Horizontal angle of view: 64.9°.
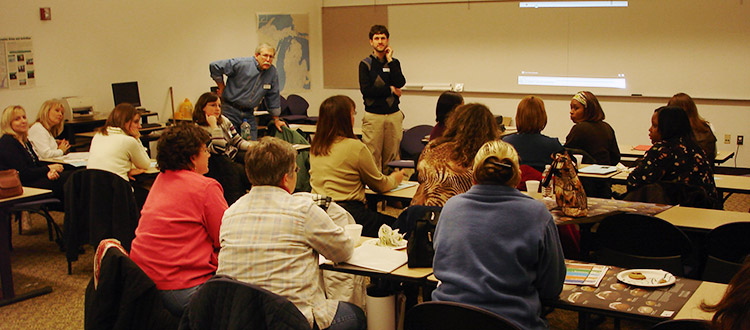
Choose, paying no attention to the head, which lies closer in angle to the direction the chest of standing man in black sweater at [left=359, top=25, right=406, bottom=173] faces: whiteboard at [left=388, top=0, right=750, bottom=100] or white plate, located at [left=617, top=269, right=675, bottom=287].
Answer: the white plate

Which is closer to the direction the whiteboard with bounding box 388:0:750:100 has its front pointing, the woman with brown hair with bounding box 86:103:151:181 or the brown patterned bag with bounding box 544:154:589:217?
the brown patterned bag

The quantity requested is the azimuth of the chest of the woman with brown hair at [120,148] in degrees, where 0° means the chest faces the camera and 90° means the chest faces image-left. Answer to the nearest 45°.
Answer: approximately 225°

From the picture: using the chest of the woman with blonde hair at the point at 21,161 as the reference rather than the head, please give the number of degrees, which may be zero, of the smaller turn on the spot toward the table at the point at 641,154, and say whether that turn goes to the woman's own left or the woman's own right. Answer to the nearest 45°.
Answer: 0° — they already face it

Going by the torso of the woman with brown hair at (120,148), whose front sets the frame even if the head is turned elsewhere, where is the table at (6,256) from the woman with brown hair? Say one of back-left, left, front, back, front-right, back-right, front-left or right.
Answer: back

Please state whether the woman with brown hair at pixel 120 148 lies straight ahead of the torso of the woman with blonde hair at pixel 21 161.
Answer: yes

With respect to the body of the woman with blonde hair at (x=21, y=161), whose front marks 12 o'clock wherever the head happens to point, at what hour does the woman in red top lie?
The woman in red top is roughly at 1 o'clock from the woman with blonde hair.

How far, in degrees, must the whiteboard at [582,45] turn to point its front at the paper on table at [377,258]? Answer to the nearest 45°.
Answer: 0° — it already faces it

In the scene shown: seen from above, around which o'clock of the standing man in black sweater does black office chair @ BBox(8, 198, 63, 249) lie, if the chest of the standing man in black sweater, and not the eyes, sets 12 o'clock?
The black office chair is roughly at 2 o'clock from the standing man in black sweater.

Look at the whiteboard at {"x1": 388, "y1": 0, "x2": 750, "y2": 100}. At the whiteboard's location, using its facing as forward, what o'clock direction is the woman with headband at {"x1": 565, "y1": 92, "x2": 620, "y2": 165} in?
The woman with headband is roughly at 12 o'clock from the whiteboard.

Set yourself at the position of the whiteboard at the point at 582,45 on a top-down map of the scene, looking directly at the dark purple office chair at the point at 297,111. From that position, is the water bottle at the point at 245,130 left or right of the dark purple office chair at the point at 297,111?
left

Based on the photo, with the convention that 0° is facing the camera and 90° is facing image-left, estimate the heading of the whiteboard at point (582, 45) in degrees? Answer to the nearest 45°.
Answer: approximately 0°

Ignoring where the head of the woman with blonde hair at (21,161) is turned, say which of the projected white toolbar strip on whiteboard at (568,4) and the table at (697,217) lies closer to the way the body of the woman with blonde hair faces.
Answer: the table
